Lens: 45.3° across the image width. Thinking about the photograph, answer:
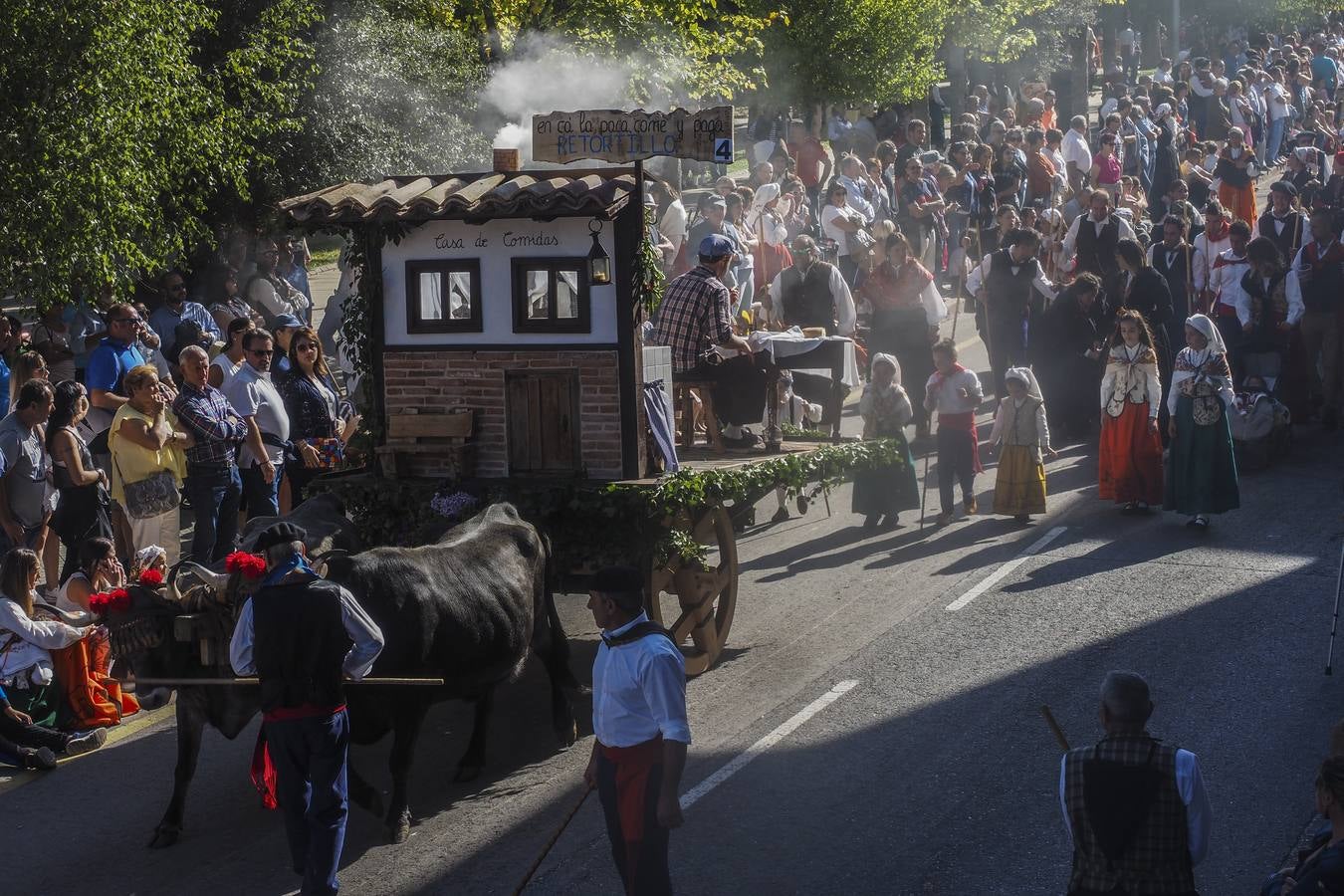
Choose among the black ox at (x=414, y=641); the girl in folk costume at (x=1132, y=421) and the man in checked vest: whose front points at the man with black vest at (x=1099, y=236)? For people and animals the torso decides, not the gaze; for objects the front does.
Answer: the man in checked vest

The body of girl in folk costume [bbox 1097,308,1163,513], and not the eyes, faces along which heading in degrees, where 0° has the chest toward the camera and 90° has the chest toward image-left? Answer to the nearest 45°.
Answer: approximately 0°

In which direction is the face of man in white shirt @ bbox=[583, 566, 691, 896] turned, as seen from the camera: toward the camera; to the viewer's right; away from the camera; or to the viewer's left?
to the viewer's left

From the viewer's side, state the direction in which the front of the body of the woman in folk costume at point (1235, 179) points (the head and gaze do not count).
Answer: toward the camera

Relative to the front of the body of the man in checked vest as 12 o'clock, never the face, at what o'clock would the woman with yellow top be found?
The woman with yellow top is roughly at 10 o'clock from the man in checked vest.

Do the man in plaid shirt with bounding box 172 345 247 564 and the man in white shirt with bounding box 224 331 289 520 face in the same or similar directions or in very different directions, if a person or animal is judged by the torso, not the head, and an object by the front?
same or similar directions

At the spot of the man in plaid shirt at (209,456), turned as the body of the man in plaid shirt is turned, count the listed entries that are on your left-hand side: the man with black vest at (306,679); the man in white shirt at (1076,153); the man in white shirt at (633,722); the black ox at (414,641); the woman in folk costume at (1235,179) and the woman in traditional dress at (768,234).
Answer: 3

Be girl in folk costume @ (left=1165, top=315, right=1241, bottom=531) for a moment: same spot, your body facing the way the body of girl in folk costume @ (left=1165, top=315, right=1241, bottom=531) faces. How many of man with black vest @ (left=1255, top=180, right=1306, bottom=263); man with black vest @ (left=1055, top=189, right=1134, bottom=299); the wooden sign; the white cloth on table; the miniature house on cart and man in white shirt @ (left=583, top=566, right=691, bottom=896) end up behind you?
2

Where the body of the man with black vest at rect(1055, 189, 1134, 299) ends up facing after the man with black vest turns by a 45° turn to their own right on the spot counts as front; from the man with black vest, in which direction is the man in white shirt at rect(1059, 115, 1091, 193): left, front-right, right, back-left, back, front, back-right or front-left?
back-right

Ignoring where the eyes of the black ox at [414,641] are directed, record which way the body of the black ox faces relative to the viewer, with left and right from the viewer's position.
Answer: facing the viewer and to the left of the viewer

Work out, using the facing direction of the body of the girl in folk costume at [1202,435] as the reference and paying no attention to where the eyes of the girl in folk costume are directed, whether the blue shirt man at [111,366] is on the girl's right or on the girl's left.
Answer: on the girl's right

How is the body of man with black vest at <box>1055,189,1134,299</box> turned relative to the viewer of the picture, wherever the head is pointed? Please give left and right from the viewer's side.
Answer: facing the viewer

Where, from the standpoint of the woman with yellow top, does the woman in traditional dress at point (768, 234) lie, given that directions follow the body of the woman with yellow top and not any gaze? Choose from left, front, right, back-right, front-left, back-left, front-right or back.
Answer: left

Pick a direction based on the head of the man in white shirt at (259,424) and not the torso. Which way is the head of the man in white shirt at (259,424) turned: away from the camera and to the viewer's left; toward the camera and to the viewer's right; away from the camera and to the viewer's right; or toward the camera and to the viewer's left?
toward the camera and to the viewer's right

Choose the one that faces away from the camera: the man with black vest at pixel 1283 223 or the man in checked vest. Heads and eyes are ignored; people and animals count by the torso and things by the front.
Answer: the man in checked vest

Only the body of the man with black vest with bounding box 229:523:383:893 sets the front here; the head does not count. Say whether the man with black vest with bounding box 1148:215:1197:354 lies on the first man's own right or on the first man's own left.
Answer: on the first man's own right

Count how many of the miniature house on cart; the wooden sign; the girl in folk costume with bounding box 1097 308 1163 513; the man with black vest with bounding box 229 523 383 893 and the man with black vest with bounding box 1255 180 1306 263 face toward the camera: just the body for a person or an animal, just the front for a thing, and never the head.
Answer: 4

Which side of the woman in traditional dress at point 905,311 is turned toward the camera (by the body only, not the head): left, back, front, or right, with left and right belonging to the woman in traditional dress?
front

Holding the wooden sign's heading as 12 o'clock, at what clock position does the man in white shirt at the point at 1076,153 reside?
The man in white shirt is roughly at 7 o'clock from the wooden sign.
